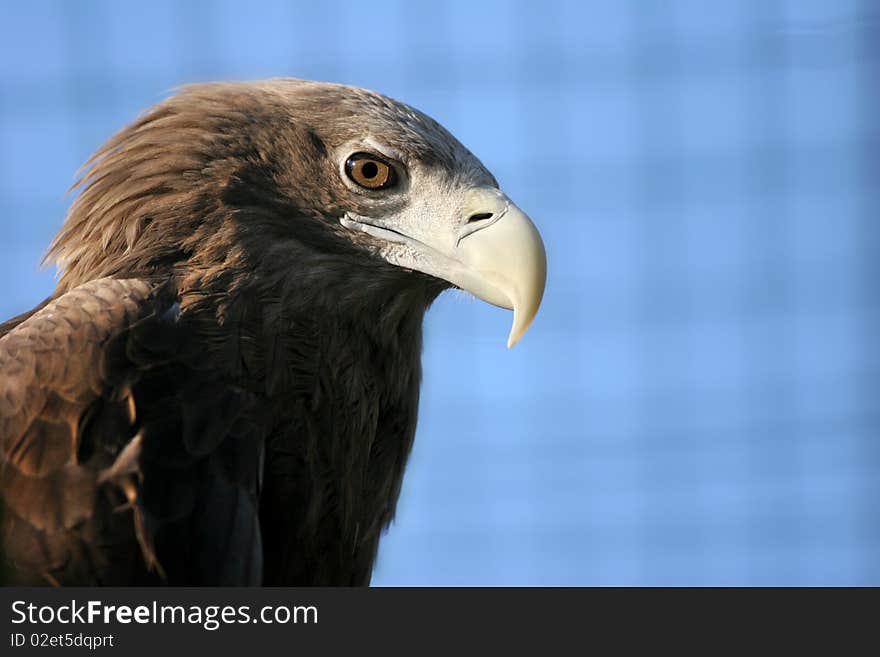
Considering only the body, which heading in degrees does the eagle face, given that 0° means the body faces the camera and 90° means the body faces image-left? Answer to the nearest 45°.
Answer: approximately 270°
